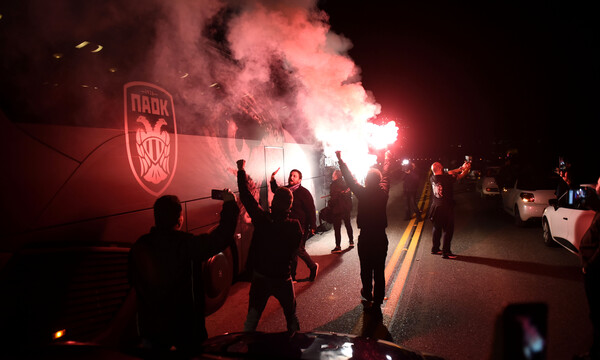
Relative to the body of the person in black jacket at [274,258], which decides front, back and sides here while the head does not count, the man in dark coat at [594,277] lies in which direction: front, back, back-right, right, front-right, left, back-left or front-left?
right

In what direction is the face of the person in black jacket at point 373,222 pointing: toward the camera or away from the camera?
away from the camera

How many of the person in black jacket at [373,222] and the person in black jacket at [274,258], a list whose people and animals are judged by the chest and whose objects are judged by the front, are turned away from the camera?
2

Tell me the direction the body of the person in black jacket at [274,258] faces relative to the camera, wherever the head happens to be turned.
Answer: away from the camera

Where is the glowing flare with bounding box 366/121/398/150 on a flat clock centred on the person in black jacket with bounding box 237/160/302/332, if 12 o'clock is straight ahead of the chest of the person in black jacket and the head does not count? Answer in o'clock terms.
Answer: The glowing flare is roughly at 1 o'clock from the person in black jacket.

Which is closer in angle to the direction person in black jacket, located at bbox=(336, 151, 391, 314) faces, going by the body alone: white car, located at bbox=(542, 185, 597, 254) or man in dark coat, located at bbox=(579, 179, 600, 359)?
the white car

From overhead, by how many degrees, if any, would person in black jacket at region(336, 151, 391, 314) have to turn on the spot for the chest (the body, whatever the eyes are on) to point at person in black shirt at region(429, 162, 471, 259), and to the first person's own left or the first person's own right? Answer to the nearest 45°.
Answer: approximately 45° to the first person's own right

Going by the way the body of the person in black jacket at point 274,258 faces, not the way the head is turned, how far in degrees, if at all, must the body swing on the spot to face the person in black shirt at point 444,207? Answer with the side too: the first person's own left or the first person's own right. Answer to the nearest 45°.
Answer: approximately 45° to the first person's own right

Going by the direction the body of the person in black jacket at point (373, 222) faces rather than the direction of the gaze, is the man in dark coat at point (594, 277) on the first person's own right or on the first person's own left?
on the first person's own right

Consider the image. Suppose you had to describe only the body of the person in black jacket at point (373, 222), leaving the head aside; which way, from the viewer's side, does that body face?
away from the camera

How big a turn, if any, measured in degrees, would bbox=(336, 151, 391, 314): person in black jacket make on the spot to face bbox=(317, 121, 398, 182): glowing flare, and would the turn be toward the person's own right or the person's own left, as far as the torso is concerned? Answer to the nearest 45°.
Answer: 0° — they already face it
